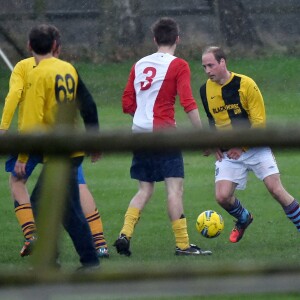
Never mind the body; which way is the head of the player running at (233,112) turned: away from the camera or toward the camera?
toward the camera

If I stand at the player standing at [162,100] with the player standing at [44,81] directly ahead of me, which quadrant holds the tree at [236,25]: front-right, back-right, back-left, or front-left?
back-right

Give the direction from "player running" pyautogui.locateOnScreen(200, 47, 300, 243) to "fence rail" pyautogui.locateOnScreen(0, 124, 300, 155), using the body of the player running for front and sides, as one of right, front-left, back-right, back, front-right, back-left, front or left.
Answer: front-left

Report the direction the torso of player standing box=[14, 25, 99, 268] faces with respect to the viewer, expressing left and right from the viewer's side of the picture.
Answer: facing away from the viewer and to the left of the viewer

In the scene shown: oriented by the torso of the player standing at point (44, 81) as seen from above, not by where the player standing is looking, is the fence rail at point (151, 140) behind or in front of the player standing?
behind

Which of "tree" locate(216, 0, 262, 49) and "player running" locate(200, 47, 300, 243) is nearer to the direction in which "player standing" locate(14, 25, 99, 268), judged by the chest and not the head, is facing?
the tree

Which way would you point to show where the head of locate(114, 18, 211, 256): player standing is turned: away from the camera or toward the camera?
away from the camera

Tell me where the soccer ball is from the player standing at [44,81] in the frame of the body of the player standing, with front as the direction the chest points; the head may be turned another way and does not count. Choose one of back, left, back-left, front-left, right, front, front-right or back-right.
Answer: right

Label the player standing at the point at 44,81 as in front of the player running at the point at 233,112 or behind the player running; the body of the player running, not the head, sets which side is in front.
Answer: in front

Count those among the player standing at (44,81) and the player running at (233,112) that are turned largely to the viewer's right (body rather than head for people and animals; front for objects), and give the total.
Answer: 0

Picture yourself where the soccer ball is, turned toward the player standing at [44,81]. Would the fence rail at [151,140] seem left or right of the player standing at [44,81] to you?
left

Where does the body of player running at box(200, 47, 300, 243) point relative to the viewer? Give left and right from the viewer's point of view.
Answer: facing the viewer and to the left of the viewer

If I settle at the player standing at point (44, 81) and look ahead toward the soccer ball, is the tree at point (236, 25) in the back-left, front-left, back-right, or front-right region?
front-left

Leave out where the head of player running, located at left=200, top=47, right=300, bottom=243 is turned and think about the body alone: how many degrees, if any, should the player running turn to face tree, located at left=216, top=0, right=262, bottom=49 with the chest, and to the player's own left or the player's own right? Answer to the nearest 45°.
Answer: approximately 135° to the player's own right
